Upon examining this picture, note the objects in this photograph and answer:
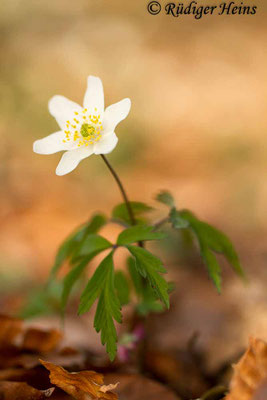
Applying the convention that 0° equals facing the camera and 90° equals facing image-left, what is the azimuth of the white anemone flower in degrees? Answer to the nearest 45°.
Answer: approximately 0°
